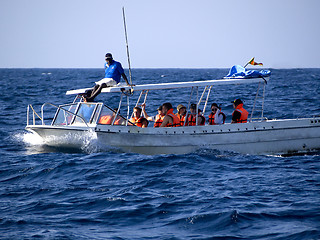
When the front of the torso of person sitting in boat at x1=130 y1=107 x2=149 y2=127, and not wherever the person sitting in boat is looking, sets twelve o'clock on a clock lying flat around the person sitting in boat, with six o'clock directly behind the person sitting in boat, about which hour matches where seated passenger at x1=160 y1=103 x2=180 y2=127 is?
The seated passenger is roughly at 8 o'clock from the person sitting in boat.

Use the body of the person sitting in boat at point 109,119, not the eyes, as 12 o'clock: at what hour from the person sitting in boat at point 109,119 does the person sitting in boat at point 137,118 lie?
the person sitting in boat at point 137,118 is roughly at 5 o'clock from the person sitting in boat at point 109,119.

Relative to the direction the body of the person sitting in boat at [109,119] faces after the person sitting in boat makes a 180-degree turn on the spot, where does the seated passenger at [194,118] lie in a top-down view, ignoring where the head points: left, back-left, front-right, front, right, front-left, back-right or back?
front

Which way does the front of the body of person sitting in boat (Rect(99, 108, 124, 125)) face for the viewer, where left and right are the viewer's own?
facing to the left of the viewer

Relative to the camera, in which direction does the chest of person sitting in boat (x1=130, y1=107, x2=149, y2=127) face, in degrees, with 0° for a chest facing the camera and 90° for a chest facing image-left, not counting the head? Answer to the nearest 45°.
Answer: approximately 45°

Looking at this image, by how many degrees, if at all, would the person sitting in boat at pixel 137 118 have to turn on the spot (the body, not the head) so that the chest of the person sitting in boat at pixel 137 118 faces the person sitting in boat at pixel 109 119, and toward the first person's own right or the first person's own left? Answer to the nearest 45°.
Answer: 0° — they already face them

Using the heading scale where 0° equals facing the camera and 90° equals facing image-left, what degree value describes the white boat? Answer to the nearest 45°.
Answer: approximately 90°

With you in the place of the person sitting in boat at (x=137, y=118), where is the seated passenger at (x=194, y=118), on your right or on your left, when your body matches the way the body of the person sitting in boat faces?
on your left

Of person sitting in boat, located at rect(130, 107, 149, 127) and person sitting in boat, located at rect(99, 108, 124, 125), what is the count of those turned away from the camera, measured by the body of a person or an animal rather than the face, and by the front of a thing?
0

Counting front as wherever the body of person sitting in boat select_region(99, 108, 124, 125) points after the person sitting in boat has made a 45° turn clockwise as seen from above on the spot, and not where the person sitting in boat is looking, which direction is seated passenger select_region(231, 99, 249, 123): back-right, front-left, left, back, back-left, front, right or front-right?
back-right
